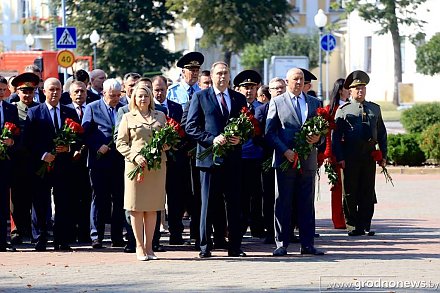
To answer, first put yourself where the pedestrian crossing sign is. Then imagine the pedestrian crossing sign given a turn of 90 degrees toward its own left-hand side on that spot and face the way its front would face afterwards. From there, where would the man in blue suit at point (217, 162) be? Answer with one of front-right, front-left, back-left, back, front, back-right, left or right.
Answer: right

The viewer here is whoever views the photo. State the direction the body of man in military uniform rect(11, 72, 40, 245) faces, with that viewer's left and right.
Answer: facing the viewer

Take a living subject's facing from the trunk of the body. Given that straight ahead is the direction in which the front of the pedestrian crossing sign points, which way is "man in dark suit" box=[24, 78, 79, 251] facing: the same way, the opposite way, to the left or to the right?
the same way

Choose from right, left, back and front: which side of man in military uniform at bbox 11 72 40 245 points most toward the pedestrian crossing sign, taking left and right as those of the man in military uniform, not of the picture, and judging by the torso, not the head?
back

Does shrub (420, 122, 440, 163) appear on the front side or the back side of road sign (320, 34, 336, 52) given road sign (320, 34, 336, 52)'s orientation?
on the front side

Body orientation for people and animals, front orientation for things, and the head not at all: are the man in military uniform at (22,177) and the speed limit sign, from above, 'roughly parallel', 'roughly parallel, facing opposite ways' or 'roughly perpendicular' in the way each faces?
roughly parallel

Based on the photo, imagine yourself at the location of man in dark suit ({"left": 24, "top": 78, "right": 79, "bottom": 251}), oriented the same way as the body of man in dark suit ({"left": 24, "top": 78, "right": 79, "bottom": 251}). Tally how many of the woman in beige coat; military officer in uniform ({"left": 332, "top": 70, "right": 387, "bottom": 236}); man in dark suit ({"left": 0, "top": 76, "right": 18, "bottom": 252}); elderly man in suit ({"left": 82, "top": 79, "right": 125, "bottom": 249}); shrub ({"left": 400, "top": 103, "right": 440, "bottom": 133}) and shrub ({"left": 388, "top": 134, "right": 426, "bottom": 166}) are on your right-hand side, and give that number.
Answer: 1

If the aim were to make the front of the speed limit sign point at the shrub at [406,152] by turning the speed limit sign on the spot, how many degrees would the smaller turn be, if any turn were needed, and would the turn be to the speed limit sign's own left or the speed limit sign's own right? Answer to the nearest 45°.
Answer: approximately 45° to the speed limit sign's own left

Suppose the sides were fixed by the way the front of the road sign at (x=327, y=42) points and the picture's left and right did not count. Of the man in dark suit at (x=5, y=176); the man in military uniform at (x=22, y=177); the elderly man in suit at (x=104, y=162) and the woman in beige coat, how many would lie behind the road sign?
0

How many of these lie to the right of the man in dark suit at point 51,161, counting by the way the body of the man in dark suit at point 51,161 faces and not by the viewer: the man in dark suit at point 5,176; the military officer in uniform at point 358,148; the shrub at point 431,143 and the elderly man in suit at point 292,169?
1

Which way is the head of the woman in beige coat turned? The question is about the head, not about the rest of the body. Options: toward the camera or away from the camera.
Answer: toward the camera

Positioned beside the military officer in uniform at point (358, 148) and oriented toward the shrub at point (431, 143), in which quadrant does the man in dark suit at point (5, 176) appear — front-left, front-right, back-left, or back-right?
back-left

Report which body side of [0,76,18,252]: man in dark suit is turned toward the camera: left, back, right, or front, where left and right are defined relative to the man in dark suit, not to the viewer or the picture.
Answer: front

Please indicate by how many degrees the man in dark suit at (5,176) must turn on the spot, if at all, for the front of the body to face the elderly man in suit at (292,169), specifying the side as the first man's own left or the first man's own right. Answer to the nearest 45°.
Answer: approximately 90° to the first man's own left
